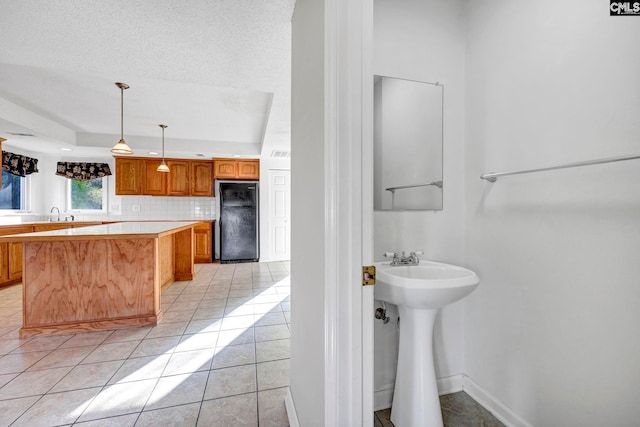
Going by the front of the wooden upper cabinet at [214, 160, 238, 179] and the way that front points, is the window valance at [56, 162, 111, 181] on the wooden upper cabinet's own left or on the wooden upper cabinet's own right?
on the wooden upper cabinet's own right

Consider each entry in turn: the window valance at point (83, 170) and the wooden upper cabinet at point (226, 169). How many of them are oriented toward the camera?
2

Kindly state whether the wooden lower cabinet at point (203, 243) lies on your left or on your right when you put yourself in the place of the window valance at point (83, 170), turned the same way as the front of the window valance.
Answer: on your left

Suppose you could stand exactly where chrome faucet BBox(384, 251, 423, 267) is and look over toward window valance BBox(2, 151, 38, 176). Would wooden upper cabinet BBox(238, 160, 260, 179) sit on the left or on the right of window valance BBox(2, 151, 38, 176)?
right

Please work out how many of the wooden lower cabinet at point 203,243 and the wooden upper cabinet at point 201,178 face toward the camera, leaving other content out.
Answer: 2

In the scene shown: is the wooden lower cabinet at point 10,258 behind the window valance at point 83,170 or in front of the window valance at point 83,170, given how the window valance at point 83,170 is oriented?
in front

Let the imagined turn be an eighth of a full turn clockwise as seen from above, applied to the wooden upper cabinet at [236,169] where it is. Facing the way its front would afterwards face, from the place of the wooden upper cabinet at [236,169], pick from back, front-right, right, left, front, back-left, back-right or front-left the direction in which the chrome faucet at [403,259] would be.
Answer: front-left

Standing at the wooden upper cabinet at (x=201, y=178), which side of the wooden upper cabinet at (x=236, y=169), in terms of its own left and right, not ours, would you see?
right

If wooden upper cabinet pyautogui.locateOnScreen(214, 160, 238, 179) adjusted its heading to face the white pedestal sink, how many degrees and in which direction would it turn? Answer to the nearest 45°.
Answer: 0° — it already faces it

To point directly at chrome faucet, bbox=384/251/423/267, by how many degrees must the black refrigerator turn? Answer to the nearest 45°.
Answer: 0° — it already faces it
